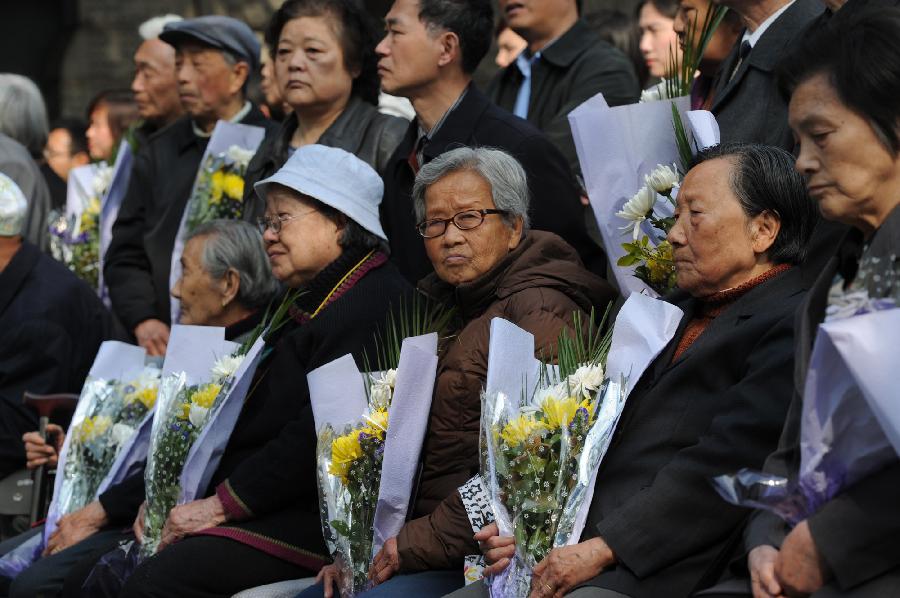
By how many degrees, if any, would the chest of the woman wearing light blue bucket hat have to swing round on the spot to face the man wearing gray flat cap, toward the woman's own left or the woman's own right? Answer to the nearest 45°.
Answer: approximately 90° to the woman's own right

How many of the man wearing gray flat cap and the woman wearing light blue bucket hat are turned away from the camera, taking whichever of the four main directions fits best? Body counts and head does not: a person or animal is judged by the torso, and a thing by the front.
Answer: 0

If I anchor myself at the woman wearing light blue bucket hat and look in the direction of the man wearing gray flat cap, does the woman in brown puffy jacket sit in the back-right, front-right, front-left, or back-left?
back-right

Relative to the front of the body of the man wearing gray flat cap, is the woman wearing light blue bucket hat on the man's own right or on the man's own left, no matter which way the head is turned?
on the man's own left

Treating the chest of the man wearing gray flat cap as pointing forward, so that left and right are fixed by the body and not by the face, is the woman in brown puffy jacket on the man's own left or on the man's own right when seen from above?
on the man's own left

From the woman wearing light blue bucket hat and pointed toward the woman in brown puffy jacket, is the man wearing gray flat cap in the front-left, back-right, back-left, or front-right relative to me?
back-left

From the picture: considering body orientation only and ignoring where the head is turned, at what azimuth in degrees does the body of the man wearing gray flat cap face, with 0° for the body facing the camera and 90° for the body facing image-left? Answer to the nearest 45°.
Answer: approximately 45°

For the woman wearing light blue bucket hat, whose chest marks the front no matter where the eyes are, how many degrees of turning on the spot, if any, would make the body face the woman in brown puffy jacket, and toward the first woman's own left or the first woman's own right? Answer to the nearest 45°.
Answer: approximately 135° to the first woman's own left

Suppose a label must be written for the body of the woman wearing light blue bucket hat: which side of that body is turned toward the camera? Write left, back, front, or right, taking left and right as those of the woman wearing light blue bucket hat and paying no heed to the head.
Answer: left
